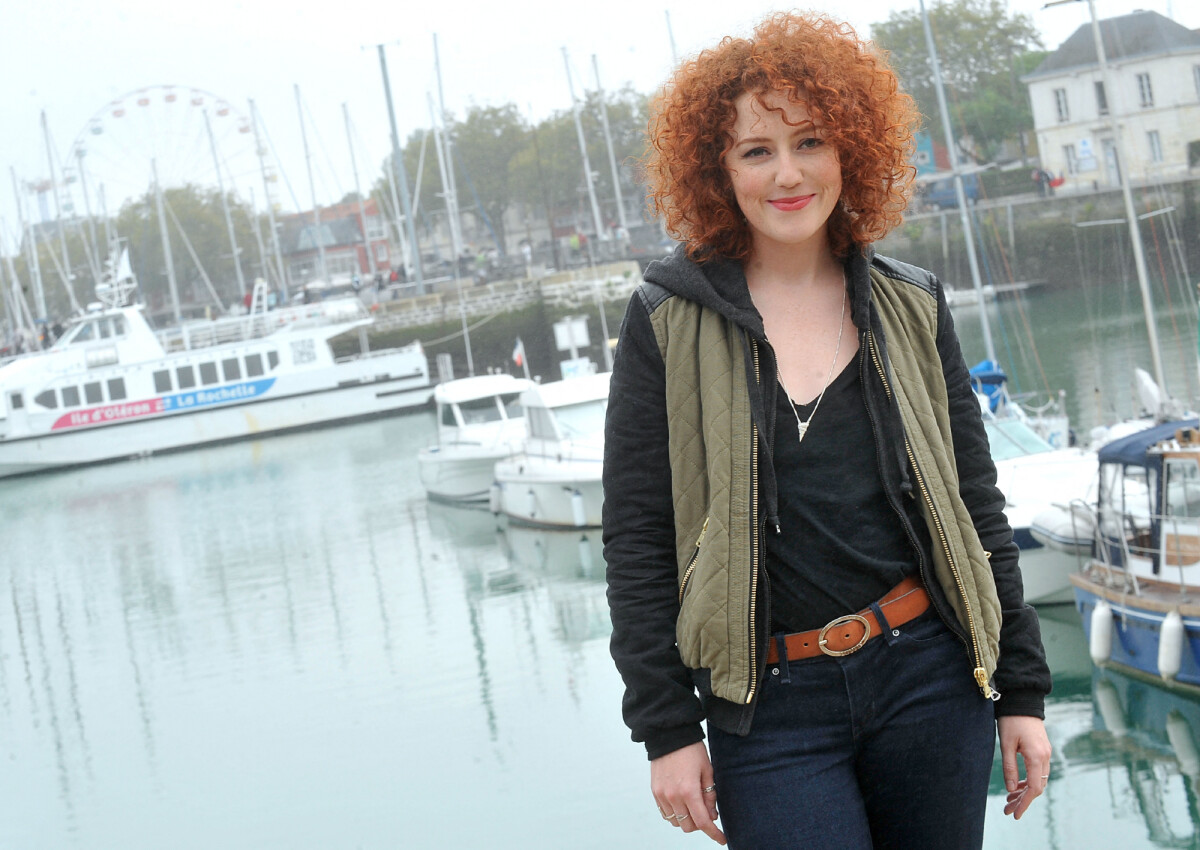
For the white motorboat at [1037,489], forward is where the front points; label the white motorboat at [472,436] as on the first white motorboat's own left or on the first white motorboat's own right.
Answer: on the first white motorboat's own right

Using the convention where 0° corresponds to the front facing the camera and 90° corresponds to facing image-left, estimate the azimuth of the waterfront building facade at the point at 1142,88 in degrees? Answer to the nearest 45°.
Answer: approximately 0°

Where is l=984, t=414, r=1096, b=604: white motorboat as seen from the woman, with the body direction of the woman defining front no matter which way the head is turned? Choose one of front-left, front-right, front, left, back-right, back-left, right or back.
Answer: back

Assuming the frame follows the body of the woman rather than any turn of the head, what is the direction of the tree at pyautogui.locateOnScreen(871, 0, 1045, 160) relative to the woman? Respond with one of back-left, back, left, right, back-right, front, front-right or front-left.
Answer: back

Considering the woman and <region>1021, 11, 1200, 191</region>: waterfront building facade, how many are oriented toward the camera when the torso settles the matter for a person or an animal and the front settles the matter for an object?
2

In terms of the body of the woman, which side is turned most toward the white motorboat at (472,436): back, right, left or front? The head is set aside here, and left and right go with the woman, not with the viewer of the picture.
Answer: back

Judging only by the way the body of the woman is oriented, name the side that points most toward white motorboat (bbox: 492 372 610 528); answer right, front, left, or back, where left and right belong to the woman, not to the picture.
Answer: back

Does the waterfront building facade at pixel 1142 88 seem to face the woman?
yes
